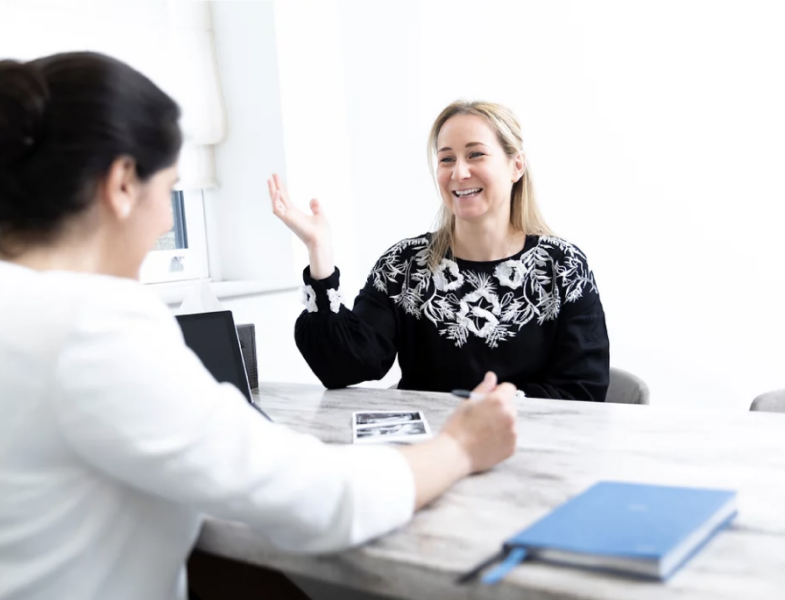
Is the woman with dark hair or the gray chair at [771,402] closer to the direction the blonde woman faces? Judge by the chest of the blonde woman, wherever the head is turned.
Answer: the woman with dark hair

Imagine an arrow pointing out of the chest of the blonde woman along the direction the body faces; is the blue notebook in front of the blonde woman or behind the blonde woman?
in front

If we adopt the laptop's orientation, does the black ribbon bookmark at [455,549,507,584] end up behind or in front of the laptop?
in front

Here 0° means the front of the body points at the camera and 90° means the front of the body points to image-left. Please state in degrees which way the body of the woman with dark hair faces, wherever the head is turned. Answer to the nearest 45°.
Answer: approximately 225°

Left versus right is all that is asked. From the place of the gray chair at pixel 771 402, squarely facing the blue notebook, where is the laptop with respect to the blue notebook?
right

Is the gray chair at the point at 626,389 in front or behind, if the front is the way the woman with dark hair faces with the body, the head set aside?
in front
